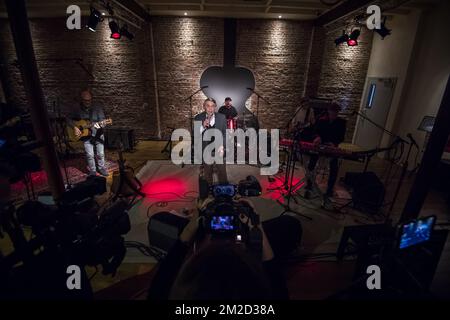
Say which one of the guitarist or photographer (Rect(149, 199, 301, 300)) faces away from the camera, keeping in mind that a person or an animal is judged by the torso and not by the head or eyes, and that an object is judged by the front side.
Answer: the photographer

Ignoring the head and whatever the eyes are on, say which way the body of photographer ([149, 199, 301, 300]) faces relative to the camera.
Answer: away from the camera

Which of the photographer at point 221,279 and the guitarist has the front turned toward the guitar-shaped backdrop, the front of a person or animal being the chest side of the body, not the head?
the photographer

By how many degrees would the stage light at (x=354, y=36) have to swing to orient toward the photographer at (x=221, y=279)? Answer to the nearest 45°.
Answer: approximately 45° to its left

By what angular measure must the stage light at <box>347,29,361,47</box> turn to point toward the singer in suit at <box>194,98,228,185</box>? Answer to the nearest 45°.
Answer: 0° — it already faces them

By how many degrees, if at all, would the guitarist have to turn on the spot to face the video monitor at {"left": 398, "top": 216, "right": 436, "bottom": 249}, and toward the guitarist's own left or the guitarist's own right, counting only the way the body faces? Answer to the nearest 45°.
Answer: approximately 45° to the guitarist's own left

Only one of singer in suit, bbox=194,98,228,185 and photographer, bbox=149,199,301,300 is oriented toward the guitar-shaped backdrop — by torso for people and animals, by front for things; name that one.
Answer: the photographer

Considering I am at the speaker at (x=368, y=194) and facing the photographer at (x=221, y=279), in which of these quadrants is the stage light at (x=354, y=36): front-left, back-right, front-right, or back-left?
back-right

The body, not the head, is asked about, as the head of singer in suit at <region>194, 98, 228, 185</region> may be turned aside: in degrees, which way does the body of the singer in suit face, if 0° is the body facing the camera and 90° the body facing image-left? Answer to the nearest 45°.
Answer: approximately 0°

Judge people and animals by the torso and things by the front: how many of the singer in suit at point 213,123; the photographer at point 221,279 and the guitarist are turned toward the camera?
2

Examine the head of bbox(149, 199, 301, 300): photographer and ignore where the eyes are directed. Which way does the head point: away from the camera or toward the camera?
away from the camera

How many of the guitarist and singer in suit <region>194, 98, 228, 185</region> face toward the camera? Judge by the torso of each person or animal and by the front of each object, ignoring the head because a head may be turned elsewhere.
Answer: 2

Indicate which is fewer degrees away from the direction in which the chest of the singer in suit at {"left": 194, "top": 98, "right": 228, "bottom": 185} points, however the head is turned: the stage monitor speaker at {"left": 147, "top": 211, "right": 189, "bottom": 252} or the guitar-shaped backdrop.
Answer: the stage monitor speaker

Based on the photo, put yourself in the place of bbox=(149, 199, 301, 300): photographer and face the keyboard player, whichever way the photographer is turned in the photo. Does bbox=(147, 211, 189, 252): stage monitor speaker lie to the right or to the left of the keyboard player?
left

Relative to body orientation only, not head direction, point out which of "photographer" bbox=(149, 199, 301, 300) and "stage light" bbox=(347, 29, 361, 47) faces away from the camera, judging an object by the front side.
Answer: the photographer

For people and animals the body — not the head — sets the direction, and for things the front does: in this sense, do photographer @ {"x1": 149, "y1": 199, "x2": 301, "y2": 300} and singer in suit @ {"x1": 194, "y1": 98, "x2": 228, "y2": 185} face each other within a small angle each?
yes

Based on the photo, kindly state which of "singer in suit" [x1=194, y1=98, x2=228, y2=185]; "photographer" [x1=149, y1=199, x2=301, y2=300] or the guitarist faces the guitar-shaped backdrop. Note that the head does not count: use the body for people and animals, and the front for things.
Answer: the photographer
